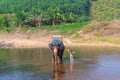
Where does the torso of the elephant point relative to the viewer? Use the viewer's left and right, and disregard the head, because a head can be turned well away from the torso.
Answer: facing the viewer
